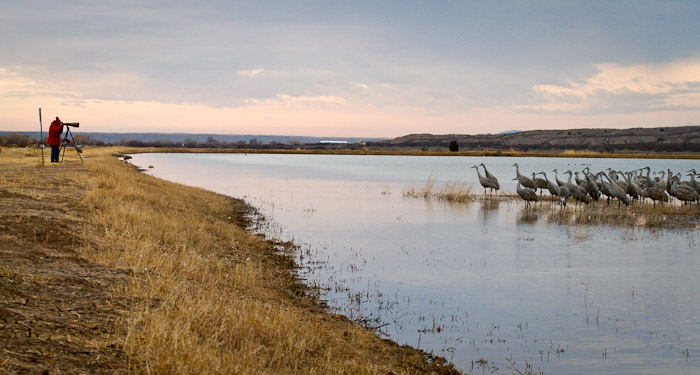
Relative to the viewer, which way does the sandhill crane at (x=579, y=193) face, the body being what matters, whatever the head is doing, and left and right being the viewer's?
facing to the left of the viewer

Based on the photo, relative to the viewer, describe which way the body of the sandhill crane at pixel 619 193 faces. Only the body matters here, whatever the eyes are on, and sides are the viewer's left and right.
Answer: facing to the left of the viewer

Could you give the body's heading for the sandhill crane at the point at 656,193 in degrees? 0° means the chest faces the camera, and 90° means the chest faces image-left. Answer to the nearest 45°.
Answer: approximately 90°

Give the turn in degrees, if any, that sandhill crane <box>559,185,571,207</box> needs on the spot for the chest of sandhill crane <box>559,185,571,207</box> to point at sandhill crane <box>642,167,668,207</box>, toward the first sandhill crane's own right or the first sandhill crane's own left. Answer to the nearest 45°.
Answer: approximately 90° to the first sandhill crane's own left

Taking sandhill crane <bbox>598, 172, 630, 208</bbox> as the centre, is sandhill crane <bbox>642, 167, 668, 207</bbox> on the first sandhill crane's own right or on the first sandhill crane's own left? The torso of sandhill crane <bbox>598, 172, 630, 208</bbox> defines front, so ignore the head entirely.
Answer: on the first sandhill crane's own right

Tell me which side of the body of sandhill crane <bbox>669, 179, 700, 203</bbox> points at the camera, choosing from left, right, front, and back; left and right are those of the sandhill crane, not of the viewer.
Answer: left
